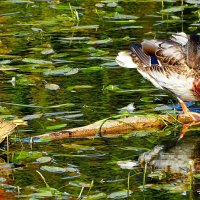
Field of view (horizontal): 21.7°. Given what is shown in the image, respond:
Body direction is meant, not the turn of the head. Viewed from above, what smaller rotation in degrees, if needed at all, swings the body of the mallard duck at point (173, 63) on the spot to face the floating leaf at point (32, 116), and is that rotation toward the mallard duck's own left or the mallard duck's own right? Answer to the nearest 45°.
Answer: approximately 180°

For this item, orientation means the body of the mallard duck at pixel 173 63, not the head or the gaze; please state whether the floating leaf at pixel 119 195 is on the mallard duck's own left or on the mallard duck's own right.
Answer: on the mallard duck's own right

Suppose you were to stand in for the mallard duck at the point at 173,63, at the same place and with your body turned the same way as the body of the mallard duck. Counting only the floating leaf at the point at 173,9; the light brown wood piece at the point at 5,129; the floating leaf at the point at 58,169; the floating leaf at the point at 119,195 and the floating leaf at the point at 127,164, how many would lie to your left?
1

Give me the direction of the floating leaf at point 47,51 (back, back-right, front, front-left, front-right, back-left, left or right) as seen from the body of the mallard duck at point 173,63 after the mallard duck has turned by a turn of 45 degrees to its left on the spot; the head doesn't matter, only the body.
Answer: left

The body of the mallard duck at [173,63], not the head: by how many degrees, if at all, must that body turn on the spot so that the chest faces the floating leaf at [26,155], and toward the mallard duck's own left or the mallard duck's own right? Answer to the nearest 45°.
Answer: approximately 135° to the mallard duck's own right

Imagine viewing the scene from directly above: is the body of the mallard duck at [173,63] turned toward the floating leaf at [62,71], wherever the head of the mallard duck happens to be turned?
no

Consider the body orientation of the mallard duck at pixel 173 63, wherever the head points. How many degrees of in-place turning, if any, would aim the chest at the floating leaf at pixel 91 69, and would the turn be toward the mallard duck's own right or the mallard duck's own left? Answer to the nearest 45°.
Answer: approximately 135° to the mallard duck's own left

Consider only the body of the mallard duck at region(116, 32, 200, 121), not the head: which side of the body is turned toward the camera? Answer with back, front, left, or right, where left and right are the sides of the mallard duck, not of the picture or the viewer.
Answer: right

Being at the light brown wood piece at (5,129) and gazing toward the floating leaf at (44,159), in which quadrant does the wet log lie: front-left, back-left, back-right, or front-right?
front-left

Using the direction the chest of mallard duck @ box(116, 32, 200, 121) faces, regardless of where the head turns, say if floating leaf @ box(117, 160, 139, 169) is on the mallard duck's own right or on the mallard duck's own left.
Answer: on the mallard duck's own right

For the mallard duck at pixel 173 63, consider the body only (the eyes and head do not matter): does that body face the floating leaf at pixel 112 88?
no

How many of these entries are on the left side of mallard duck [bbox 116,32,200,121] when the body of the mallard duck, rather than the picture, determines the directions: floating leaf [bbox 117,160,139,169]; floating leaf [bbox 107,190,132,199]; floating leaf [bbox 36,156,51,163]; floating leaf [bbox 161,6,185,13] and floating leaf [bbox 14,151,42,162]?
1

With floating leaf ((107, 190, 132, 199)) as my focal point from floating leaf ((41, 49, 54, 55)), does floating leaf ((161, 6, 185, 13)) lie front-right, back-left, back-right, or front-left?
back-left

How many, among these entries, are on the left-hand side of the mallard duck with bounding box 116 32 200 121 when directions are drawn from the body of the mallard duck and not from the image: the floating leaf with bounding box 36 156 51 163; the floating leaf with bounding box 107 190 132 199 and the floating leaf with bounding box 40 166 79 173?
0

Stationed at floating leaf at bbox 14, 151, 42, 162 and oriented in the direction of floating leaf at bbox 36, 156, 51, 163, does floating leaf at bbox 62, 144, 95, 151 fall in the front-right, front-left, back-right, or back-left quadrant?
front-left

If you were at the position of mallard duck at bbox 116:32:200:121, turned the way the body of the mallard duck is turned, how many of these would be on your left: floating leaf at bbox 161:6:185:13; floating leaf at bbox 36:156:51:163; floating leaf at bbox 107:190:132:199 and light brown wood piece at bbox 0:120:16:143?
1

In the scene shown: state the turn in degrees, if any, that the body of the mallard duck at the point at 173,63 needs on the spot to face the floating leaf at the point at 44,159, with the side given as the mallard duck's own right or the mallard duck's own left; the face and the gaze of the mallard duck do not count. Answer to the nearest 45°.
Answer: approximately 135° to the mallard duck's own right

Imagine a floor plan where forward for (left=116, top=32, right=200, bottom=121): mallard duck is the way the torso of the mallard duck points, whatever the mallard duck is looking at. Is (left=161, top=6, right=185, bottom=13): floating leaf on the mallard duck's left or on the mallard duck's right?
on the mallard duck's left
